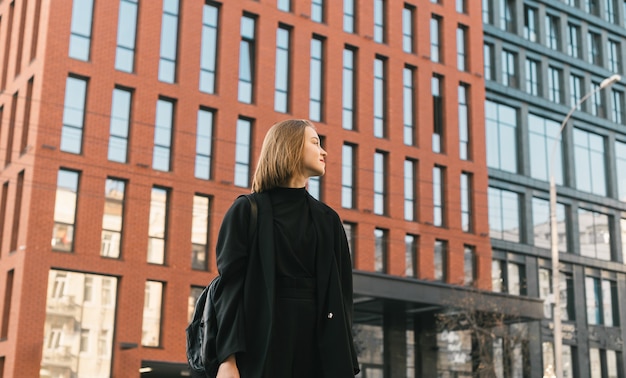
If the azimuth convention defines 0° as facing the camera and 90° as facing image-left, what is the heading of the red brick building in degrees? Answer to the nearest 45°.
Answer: approximately 315°

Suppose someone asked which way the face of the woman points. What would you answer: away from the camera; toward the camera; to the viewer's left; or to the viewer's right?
to the viewer's right

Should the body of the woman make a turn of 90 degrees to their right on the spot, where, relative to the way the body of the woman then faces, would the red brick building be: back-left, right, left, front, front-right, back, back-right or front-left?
back-right

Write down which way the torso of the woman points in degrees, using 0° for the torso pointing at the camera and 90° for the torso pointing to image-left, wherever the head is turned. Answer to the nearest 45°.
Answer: approximately 315°
